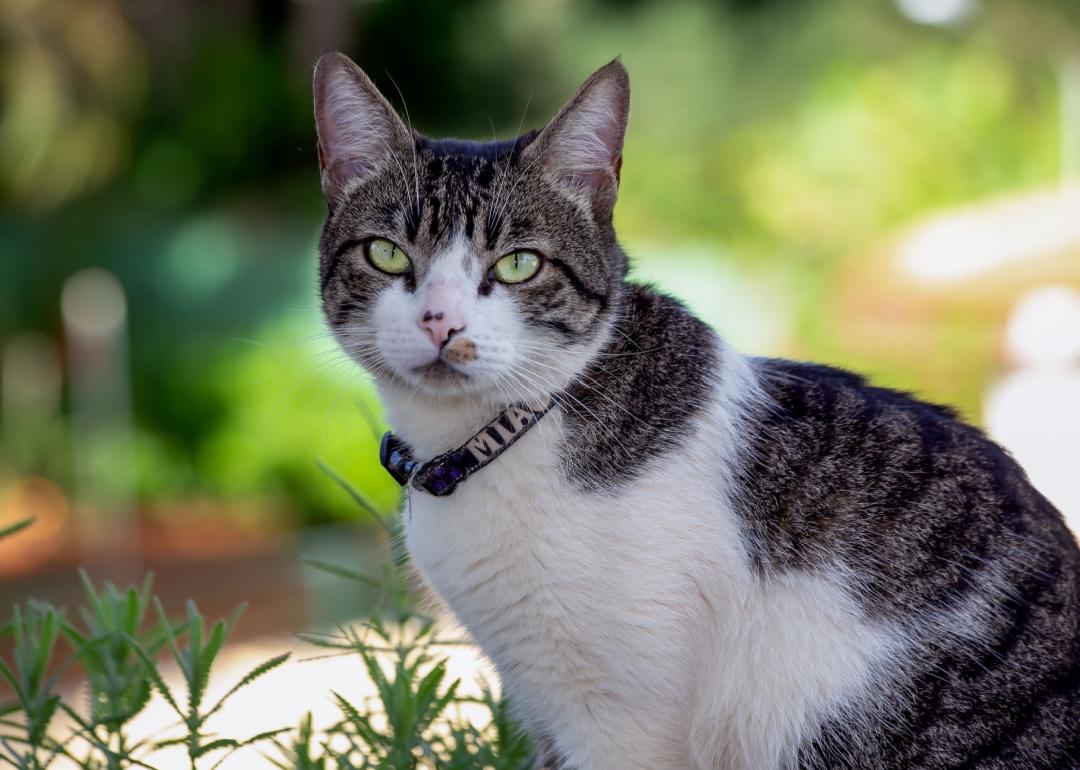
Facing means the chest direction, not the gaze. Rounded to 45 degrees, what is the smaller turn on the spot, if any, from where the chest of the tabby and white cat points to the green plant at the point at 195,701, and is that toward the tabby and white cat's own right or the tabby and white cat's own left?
approximately 45° to the tabby and white cat's own right

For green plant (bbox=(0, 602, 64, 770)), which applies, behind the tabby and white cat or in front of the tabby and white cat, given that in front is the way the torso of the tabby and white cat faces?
in front

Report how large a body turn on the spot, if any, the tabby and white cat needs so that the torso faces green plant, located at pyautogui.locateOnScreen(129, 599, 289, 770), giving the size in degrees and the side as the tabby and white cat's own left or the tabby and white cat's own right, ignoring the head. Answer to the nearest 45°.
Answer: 0° — it already faces it

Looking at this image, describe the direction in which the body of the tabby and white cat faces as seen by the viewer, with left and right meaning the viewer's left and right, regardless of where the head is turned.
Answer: facing the viewer and to the left of the viewer
